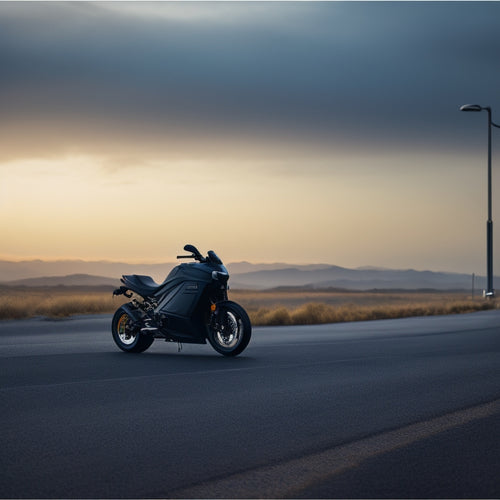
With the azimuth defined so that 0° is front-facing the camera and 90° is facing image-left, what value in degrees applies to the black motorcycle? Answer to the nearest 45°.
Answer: approximately 315°
